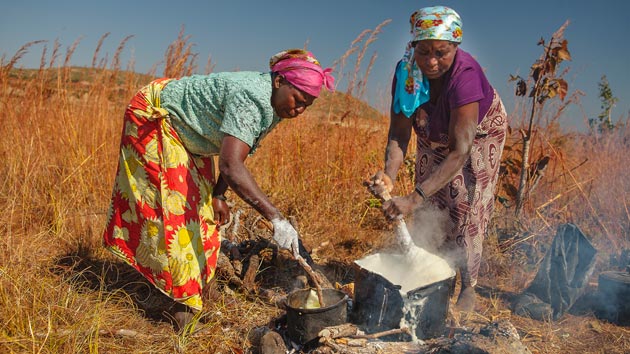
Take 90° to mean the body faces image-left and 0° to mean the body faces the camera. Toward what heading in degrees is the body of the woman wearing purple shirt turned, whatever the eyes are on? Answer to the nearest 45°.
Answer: approximately 45°

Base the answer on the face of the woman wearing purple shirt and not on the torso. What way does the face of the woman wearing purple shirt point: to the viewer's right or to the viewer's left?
to the viewer's left

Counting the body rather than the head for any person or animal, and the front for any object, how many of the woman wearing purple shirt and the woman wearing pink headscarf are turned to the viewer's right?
1

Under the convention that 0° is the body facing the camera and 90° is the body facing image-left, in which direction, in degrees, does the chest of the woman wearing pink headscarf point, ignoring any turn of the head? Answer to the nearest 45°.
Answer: approximately 270°

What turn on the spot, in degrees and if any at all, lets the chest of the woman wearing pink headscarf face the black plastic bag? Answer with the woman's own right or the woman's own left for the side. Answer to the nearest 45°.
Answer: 0° — they already face it
